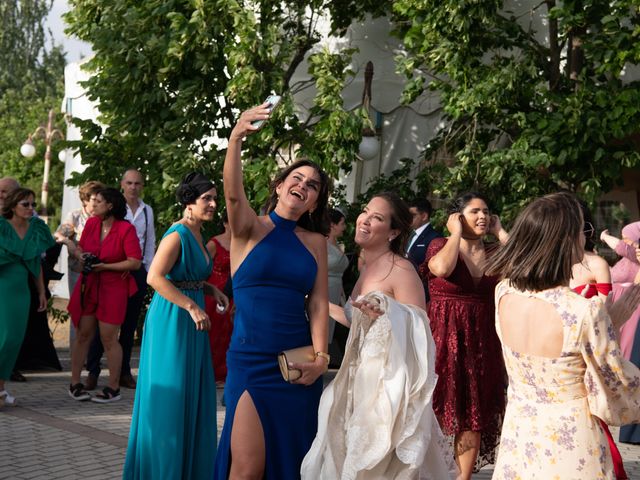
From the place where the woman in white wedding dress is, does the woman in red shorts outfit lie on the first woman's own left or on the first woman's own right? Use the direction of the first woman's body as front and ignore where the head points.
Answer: on the first woman's own right

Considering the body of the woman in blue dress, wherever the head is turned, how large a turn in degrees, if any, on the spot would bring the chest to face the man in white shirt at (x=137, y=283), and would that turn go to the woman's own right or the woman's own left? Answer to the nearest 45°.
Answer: approximately 180°

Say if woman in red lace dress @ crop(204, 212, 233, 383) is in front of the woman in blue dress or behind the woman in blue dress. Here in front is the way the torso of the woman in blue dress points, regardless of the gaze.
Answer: behind

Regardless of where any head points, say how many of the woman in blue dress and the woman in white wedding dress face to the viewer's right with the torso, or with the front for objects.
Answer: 0

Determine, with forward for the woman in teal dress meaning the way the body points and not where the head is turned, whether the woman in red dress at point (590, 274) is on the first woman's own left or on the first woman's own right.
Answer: on the first woman's own left

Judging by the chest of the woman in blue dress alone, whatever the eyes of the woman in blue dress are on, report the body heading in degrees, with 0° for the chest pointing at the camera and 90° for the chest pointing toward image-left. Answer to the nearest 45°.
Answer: approximately 0°

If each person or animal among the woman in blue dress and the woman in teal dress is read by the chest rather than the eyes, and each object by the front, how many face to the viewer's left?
0

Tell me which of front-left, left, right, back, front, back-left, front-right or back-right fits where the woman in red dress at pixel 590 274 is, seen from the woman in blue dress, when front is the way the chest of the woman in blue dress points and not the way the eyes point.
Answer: back-left

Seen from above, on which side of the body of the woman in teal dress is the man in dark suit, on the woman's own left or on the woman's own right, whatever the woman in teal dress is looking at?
on the woman's own left

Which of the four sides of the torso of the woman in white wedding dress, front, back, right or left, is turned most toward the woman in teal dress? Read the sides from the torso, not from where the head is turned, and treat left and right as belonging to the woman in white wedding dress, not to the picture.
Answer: right
